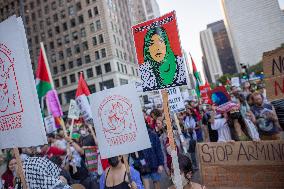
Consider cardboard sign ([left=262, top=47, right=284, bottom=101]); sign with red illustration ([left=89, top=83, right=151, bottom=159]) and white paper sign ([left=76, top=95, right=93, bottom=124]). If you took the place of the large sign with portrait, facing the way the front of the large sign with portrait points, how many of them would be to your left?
1

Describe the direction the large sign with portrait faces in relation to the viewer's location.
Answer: facing the viewer

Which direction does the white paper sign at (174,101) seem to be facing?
toward the camera

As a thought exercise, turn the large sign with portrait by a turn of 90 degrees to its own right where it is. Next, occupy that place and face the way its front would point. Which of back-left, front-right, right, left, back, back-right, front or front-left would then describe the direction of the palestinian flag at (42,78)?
front-right

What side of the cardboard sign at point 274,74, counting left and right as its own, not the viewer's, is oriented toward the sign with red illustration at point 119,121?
right

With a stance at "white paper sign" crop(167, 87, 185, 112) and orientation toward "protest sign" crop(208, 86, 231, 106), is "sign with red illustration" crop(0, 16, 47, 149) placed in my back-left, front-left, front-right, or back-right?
back-right

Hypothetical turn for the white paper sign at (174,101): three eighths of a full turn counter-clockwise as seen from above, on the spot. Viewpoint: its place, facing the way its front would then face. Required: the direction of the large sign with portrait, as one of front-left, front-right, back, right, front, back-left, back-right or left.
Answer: back-right

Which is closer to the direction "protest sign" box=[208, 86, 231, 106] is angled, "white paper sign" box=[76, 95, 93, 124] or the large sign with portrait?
the large sign with portrait

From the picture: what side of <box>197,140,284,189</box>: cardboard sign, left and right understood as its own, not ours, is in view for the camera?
front
